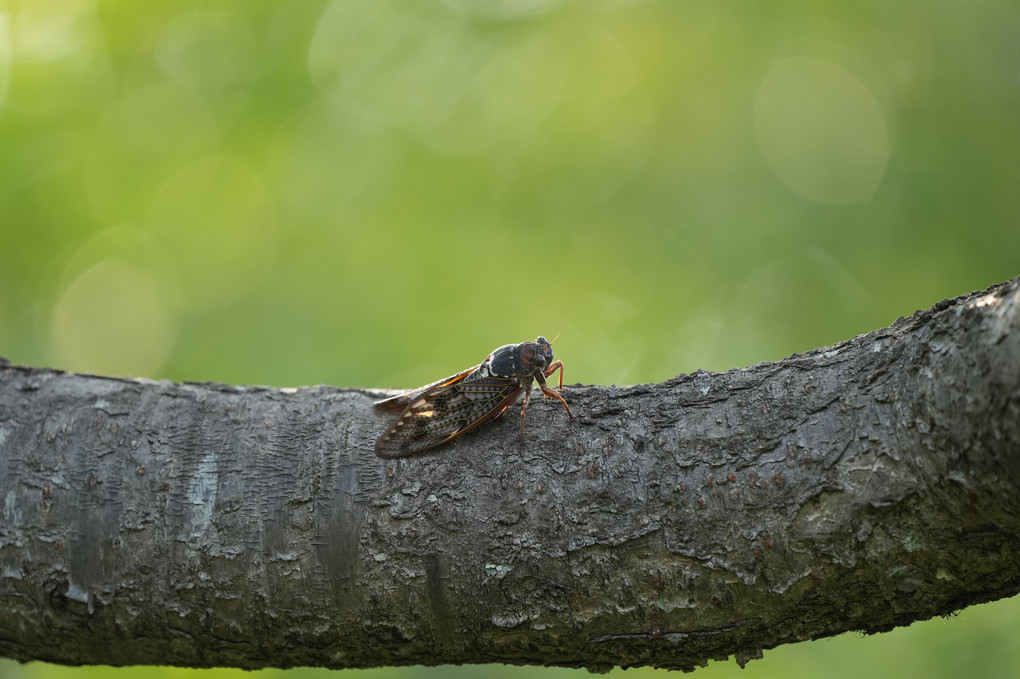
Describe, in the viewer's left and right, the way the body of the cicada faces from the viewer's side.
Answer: facing to the right of the viewer
